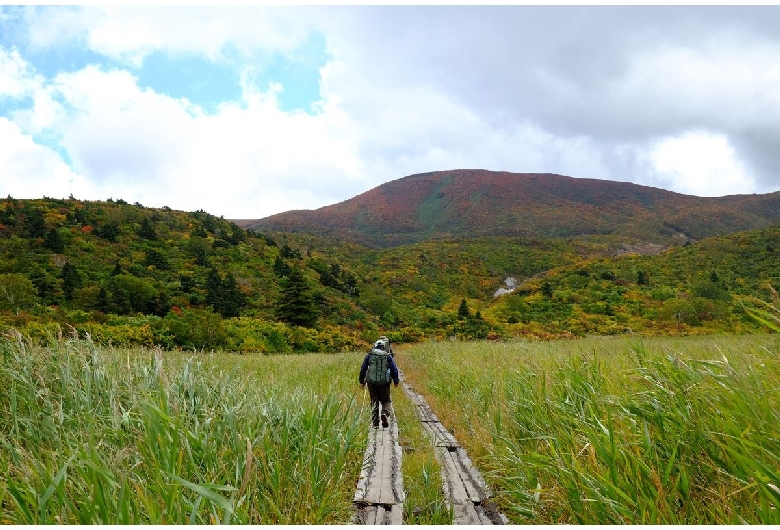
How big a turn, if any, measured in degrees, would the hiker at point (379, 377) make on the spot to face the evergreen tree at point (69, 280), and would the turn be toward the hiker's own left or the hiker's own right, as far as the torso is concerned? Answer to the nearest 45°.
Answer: approximately 45° to the hiker's own left

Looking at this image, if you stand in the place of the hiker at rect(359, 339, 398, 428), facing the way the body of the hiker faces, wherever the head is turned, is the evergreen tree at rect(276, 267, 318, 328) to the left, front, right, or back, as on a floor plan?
front

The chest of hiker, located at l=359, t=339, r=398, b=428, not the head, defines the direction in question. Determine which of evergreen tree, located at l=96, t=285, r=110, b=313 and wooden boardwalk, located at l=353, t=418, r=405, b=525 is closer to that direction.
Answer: the evergreen tree

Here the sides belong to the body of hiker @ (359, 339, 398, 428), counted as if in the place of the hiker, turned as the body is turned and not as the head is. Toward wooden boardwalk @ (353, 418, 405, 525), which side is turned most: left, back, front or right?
back

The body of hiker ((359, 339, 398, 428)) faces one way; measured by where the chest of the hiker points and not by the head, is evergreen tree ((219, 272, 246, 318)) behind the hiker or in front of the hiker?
in front

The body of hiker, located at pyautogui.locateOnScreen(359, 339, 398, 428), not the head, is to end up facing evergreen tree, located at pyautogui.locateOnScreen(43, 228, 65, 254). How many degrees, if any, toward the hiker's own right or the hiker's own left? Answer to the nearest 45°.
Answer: approximately 45° to the hiker's own left

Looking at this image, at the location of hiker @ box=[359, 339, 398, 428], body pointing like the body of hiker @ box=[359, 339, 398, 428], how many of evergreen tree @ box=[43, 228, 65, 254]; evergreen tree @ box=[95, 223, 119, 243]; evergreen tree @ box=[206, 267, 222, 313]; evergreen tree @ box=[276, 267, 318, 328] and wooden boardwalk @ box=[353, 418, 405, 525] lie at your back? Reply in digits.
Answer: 1

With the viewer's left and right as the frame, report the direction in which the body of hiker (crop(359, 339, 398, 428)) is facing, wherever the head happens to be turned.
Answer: facing away from the viewer

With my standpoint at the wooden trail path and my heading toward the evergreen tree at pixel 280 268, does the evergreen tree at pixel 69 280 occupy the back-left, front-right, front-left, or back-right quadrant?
front-left
